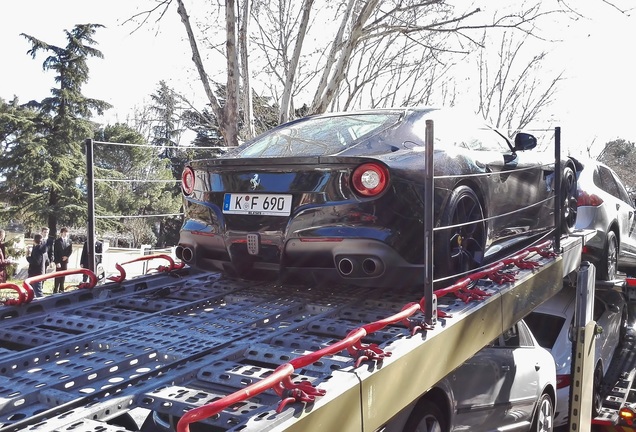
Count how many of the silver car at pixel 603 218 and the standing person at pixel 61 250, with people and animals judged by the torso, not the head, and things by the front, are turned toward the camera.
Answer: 1

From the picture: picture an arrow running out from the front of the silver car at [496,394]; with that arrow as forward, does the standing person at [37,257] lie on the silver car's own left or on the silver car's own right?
on the silver car's own right

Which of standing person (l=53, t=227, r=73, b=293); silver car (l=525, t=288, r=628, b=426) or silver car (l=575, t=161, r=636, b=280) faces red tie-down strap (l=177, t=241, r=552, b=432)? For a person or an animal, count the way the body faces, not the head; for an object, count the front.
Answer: the standing person

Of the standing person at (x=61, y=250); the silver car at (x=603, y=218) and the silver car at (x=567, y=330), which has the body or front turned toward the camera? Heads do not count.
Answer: the standing person

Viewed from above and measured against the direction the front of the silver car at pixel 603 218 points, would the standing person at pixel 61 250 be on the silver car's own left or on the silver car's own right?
on the silver car's own left

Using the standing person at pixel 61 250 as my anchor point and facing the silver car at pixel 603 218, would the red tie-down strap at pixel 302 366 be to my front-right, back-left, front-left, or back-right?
front-right

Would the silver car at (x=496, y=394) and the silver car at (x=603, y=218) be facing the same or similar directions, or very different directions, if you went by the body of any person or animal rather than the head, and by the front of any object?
very different directions

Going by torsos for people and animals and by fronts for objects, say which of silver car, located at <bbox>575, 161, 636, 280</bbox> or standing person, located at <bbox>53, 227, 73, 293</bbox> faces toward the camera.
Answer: the standing person

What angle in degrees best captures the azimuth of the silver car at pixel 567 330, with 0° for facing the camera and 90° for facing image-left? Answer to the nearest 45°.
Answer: approximately 225°

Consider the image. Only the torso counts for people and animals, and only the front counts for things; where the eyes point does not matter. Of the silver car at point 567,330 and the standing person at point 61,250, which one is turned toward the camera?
the standing person

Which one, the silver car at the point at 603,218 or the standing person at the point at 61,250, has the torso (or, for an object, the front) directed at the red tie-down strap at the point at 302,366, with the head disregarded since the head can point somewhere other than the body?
the standing person

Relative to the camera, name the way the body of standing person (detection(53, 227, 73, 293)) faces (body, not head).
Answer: toward the camera
